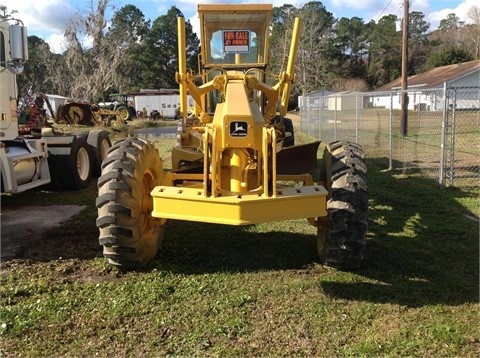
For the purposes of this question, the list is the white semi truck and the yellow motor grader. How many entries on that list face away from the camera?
0

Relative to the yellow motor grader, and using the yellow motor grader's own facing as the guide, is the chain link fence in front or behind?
behind

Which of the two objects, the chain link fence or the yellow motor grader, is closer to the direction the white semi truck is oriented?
the yellow motor grader

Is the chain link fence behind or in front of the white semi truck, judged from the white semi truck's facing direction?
behind

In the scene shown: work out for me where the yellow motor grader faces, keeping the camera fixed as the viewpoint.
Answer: facing the viewer

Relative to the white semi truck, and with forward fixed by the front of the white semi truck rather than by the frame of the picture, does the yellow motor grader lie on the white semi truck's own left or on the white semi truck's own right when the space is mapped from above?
on the white semi truck's own left

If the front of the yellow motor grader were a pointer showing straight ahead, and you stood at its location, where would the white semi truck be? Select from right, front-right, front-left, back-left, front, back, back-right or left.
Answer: back-right

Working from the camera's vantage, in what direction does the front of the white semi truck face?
facing the viewer and to the left of the viewer
